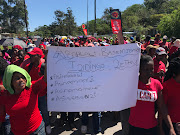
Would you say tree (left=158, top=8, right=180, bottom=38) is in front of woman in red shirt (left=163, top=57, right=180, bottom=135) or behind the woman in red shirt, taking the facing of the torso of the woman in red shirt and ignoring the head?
behind

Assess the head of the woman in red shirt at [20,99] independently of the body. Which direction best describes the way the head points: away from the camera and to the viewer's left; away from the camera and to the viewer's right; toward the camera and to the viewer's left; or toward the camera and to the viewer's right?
toward the camera and to the viewer's right

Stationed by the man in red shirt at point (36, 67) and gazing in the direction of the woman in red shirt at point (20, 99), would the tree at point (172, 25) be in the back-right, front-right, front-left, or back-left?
back-left

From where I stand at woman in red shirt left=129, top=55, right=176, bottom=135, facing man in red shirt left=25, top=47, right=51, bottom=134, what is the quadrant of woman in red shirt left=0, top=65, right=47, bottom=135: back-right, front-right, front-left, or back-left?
front-left

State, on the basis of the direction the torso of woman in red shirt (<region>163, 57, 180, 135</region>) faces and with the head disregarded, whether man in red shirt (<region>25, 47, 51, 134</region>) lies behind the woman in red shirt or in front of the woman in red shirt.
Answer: behind

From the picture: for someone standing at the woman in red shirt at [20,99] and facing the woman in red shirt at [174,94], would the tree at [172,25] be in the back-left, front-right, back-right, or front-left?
front-left

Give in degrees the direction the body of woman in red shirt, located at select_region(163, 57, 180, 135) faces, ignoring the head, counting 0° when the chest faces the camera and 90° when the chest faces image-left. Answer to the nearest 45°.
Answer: approximately 315°
